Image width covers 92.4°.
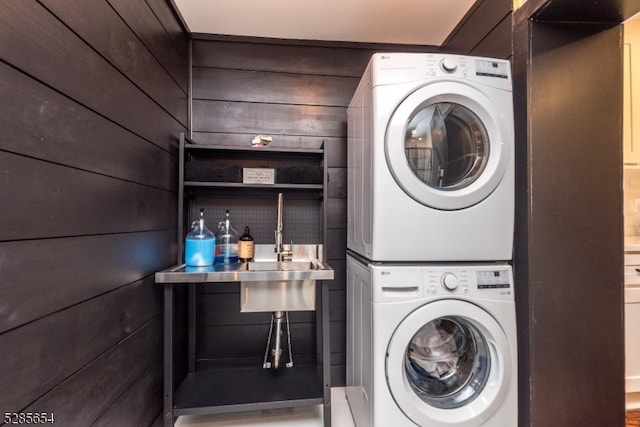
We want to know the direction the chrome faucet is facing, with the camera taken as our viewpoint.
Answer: facing the viewer

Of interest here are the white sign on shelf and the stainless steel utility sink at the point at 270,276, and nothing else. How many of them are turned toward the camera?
2

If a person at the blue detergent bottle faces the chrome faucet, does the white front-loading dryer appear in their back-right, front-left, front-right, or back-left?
front-right

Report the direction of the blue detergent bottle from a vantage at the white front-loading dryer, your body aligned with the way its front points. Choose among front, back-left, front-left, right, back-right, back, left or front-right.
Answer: right

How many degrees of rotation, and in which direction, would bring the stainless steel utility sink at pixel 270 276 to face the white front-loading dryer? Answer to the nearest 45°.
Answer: approximately 45° to its left

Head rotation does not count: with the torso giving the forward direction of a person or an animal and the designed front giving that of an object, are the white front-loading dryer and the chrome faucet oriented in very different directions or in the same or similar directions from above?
same or similar directions

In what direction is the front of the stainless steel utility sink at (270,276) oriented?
toward the camera

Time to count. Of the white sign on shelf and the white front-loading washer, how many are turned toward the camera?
2

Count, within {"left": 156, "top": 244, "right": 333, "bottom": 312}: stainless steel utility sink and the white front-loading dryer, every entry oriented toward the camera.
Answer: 2

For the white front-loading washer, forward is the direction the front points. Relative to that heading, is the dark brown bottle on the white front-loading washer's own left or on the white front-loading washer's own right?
on the white front-loading washer's own right

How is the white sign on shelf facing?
toward the camera

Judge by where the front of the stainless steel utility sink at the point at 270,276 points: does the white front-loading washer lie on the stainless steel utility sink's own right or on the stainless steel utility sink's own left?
on the stainless steel utility sink's own left

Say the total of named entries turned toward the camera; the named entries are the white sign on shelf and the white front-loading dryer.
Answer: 2

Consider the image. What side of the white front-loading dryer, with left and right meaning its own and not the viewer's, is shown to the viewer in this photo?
front

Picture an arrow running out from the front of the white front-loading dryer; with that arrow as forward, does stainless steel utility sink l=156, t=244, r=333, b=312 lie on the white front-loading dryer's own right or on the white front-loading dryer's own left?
on the white front-loading dryer's own right
